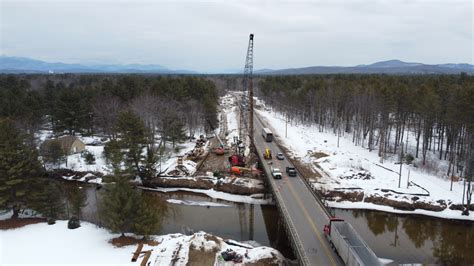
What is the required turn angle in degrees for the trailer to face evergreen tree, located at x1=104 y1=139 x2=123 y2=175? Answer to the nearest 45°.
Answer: approximately 45° to its left

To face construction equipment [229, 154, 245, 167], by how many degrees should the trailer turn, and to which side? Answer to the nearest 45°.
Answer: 0° — it already faces it

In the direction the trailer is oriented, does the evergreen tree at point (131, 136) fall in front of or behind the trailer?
in front

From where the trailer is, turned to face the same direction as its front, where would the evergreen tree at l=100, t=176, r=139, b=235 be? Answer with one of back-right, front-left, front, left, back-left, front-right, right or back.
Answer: front-left

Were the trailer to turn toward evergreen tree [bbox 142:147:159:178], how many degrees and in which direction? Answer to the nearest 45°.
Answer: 0° — it already faces it

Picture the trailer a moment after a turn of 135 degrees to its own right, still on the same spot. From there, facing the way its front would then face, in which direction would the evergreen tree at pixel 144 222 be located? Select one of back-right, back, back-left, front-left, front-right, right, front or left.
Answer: back

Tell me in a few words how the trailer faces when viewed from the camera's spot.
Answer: facing away from the viewer and to the left of the viewer

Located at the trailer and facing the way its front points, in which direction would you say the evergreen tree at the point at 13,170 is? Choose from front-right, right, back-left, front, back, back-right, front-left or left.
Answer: front-left
